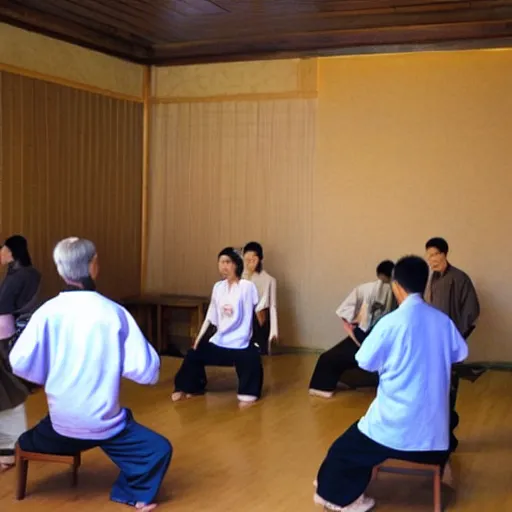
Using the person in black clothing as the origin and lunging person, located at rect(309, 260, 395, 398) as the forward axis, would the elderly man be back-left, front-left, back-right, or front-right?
front-right

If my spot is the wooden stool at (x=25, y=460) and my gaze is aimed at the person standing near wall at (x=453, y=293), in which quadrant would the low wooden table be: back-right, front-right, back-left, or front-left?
front-left

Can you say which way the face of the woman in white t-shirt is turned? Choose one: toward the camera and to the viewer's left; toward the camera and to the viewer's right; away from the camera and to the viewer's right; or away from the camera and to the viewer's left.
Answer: toward the camera and to the viewer's left

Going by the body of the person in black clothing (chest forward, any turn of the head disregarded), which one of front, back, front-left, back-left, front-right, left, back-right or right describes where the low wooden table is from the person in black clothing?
back-right

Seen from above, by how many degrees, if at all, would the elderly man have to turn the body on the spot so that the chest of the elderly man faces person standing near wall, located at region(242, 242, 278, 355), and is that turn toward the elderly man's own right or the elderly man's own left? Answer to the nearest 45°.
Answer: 0° — they already face them

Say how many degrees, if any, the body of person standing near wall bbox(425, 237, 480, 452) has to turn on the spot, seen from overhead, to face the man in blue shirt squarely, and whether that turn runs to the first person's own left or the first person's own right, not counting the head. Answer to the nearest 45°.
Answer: approximately 45° to the first person's own left

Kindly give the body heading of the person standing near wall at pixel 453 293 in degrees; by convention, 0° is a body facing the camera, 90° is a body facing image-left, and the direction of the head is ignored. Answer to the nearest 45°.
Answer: approximately 45°

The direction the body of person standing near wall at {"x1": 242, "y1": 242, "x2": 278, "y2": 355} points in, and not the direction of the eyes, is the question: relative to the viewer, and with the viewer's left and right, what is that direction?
facing the viewer and to the left of the viewer

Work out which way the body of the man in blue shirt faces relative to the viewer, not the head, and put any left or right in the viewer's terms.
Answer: facing away from the viewer and to the left of the viewer

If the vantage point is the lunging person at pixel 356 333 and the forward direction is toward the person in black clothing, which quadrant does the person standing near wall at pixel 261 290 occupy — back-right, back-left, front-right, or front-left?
front-right

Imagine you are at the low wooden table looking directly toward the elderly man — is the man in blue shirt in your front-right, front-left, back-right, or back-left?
front-left

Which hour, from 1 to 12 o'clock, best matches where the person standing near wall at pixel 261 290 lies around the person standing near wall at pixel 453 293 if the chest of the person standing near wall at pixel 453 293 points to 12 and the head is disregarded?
the person standing near wall at pixel 261 290 is roughly at 2 o'clock from the person standing near wall at pixel 453 293.

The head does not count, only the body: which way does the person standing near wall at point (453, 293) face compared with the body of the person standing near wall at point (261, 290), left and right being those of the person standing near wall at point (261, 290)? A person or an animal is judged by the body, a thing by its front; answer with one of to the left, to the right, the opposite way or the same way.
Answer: the same way
